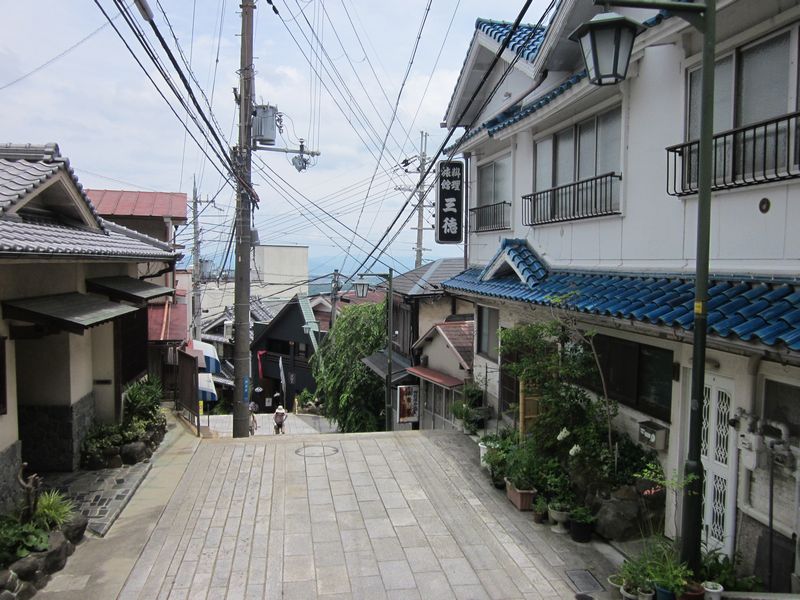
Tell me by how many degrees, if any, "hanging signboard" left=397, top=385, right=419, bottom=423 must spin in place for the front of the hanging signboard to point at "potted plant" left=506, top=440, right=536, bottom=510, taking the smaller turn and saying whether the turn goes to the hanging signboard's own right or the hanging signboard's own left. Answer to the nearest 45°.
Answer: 0° — it already faces it

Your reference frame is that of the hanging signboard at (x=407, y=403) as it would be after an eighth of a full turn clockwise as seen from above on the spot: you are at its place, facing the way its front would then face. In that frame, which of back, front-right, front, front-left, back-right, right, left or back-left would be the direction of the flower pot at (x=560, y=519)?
front-left

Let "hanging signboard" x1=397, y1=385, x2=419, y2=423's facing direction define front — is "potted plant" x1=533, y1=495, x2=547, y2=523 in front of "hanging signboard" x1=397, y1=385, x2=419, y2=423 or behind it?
in front

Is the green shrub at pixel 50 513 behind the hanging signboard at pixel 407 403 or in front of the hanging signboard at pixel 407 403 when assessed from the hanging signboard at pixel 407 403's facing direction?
in front

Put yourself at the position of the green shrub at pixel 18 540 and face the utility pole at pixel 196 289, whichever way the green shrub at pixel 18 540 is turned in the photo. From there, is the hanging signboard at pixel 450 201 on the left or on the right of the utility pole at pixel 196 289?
right

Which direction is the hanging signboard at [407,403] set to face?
toward the camera

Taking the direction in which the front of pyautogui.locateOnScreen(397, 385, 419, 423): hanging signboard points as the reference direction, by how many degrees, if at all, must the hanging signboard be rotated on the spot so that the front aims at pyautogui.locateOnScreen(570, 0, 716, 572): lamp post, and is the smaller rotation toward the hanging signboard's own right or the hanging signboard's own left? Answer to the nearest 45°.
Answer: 0° — it already faces it

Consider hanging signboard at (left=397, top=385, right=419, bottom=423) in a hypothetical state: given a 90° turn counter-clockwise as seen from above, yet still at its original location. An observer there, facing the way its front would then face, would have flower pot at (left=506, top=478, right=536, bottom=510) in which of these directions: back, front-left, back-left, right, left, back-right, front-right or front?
right

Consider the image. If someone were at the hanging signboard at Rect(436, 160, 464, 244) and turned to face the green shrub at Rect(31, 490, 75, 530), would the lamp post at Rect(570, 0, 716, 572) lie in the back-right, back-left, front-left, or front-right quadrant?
front-left

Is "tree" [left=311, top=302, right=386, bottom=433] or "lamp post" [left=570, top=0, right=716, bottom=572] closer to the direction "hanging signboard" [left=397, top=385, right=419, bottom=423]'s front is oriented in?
the lamp post

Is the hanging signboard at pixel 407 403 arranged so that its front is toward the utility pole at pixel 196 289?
no

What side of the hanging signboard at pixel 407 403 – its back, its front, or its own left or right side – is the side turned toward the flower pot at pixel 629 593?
front

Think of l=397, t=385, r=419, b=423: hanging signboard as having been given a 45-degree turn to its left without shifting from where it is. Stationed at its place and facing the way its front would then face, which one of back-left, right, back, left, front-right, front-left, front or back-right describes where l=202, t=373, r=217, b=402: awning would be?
back-right

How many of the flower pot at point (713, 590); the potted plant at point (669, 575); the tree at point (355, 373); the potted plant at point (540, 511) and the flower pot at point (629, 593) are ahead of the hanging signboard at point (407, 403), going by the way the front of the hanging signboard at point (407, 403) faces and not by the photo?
4

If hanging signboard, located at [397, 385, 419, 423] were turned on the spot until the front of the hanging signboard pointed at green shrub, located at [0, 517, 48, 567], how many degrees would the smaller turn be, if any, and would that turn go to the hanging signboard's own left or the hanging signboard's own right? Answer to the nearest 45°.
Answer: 0° — it already faces it

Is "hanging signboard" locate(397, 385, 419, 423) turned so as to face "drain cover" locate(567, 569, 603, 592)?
yes

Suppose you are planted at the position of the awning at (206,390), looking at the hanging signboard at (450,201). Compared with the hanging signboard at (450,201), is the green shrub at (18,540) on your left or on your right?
right

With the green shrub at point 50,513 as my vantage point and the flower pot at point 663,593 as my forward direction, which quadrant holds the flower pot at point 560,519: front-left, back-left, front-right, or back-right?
front-left
